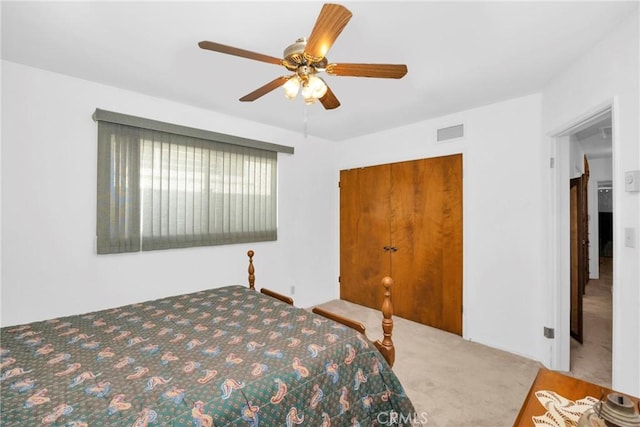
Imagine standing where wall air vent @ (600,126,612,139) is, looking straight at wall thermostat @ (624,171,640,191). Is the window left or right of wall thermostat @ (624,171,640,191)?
right

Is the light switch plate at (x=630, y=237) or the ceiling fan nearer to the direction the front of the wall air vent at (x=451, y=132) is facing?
the ceiling fan

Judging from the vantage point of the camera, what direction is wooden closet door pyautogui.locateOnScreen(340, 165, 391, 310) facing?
facing the viewer and to the left of the viewer

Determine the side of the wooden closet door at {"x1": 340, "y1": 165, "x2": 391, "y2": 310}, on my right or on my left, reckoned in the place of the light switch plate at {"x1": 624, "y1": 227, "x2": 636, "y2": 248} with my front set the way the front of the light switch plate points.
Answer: on my right

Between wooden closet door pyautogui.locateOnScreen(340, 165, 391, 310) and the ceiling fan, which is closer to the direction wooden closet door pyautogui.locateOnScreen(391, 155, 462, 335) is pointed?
the ceiling fan

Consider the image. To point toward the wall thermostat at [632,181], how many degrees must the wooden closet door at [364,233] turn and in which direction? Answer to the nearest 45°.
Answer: approximately 90° to its left

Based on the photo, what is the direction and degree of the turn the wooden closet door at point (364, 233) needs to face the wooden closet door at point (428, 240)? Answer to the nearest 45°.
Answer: approximately 90° to its left

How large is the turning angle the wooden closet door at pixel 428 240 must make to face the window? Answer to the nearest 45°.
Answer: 0° — it already faces it
